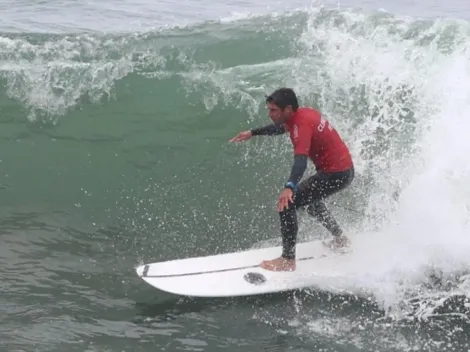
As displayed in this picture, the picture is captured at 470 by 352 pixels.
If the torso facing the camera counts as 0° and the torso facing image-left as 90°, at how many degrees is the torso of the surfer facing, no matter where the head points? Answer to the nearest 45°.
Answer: approximately 90°

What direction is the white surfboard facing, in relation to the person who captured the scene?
facing to the left of the viewer
